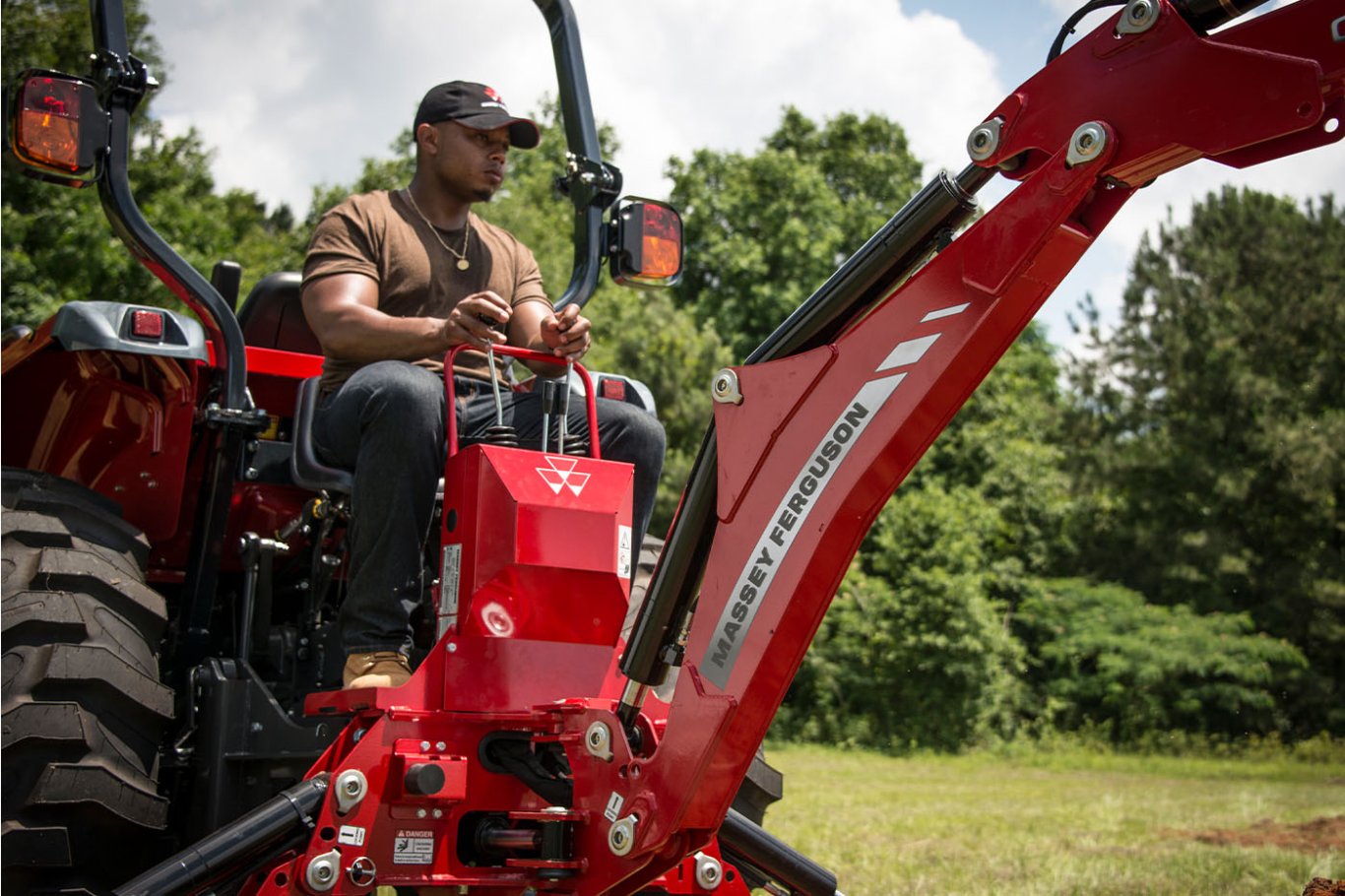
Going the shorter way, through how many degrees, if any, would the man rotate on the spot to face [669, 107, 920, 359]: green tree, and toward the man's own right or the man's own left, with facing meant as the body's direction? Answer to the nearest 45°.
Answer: approximately 135° to the man's own left

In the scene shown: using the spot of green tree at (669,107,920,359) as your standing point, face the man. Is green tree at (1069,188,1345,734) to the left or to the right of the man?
left

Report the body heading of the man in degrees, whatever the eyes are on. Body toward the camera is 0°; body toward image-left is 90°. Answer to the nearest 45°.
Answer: approximately 315°

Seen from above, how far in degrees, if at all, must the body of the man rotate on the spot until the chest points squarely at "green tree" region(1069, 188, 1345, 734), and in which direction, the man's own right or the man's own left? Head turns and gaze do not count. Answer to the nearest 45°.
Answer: approximately 90° to the man's own left
